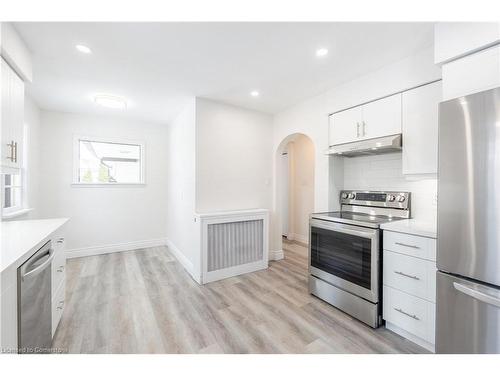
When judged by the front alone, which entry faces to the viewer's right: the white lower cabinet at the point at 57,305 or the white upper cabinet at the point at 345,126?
the white lower cabinet

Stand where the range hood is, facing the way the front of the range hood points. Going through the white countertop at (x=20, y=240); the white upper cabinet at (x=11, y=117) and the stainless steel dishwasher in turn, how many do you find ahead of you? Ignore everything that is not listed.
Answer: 3

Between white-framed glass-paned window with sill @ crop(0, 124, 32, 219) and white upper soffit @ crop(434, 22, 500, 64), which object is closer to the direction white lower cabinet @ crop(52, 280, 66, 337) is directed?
the white upper soffit

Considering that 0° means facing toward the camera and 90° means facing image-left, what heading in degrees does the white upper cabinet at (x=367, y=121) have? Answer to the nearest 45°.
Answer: approximately 45°

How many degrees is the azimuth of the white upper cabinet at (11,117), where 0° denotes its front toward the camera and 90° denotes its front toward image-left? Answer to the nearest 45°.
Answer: approximately 270°

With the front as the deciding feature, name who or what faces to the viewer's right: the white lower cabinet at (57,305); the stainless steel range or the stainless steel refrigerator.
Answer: the white lower cabinet

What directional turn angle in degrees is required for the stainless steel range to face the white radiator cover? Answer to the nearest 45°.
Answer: approximately 45° to its right

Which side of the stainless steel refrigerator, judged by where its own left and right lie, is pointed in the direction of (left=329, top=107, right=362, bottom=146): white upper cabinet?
right

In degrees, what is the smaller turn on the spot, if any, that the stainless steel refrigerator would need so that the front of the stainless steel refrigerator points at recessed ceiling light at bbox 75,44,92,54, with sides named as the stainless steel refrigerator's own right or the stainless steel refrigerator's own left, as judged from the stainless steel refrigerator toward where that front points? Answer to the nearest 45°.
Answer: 0° — it already faces it
